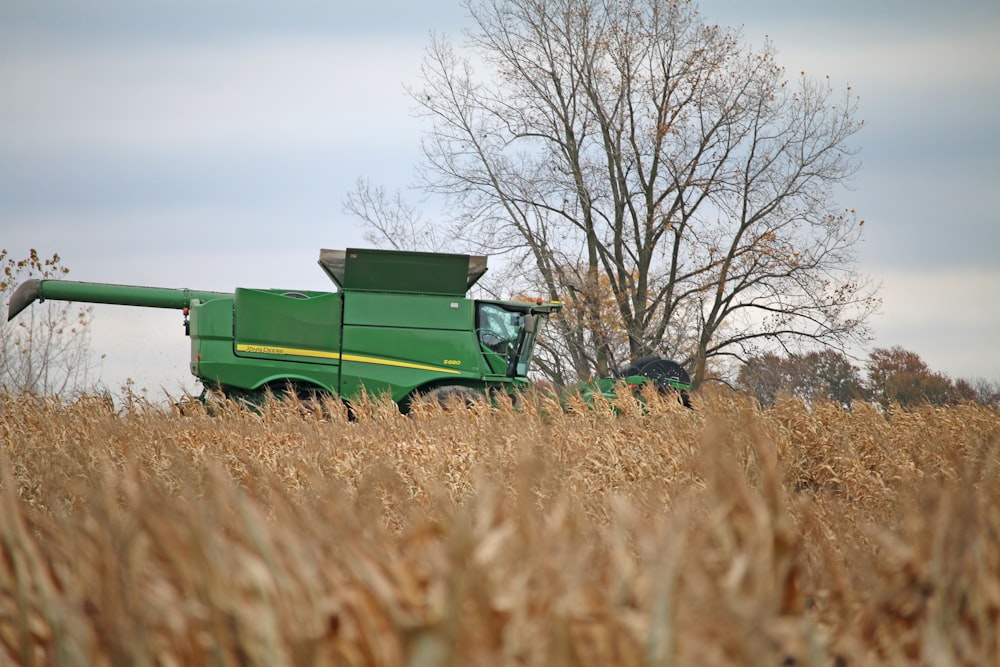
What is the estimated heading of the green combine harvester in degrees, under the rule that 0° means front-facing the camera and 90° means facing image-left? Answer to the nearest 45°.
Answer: approximately 270°
